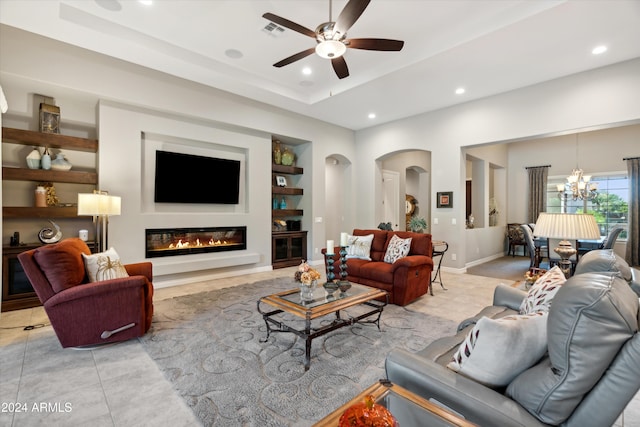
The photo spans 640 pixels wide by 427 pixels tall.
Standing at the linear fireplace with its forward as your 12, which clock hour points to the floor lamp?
The floor lamp is roughly at 3 o'clock from the linear fireplace.

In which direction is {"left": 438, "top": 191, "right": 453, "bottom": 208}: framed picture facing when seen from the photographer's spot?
facing the viewer

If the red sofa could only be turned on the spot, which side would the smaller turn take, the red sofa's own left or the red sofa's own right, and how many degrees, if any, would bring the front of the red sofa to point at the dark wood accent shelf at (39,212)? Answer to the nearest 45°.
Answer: approximately 45° to the red sofa's own right

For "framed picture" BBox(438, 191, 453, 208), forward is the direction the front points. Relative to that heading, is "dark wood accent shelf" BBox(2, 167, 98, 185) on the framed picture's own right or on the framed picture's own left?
on the framed picture's own right

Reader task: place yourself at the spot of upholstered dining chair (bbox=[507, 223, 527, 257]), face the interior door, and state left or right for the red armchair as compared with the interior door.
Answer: left

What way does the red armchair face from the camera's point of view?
to the viewer's right

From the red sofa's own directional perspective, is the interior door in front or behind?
behind

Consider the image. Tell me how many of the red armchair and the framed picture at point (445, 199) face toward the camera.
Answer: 1

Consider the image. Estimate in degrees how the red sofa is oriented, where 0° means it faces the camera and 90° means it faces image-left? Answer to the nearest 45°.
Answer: approximately 45°

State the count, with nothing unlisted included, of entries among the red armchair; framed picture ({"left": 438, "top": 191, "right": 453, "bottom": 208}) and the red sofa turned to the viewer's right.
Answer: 1

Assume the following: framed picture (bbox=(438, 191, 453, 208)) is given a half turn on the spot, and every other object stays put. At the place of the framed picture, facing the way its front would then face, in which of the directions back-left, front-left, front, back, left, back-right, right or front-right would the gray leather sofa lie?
back

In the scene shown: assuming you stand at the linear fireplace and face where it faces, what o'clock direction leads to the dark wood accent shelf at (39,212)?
The dark wood accent shelf is roughly at 4 o'clock from the linear fireplace.

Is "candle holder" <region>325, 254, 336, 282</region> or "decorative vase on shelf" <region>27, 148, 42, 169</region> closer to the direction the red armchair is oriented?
the candle holder

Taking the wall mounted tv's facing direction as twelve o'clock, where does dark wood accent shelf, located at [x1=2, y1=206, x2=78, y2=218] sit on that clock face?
The dark wood accent shelf is roughly at 4 o'clock from the wall mounted tv.

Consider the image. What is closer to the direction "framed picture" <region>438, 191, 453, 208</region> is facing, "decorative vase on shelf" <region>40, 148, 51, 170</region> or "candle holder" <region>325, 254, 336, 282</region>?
the candle holder

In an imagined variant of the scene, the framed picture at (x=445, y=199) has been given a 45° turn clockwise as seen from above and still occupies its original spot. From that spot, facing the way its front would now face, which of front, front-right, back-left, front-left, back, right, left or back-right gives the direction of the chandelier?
back

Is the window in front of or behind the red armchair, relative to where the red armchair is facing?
in front

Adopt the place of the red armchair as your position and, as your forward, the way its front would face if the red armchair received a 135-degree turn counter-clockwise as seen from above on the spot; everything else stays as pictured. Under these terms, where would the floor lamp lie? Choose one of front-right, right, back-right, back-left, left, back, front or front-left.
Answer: front-right
